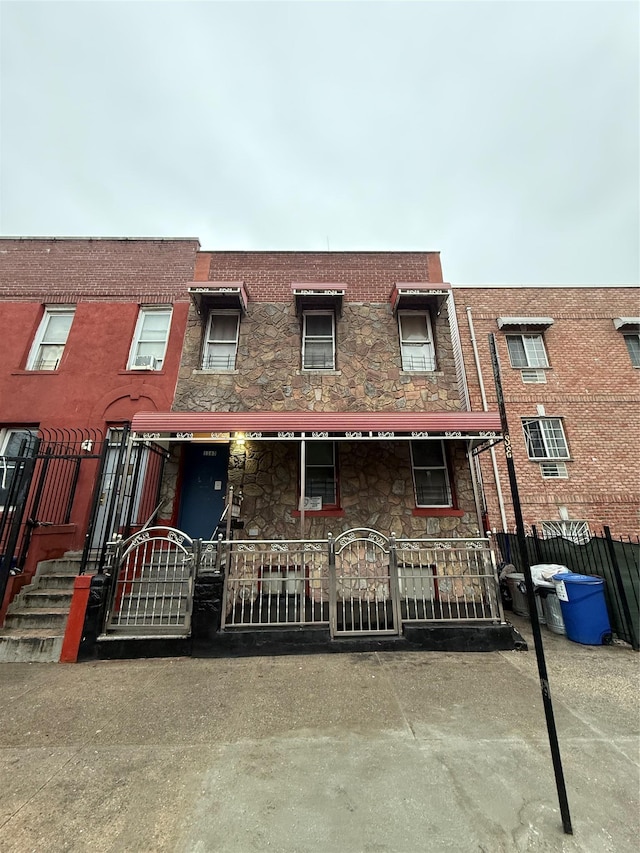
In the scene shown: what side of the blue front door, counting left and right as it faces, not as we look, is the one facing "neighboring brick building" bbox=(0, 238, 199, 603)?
right

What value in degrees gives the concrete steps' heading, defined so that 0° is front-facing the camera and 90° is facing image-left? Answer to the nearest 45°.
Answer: approximately 0°

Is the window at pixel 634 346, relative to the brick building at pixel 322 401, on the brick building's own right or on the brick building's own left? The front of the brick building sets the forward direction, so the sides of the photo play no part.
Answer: on the brick building's own left
